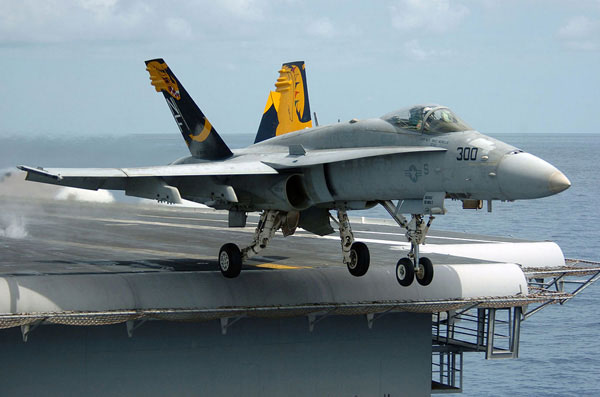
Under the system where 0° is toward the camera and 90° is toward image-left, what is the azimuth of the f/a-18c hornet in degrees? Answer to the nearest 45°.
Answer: approximately 315°
